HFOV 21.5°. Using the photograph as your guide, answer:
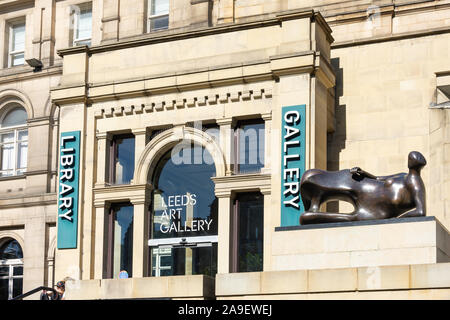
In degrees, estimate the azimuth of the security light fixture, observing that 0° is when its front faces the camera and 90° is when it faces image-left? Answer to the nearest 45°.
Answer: approximately 45°

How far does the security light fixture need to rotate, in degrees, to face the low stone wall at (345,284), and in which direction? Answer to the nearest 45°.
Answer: approximately 45° to its left

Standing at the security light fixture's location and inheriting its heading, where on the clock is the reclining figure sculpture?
The reclining figure sculpture is roughly at 10 o'clock from the security light fixture.

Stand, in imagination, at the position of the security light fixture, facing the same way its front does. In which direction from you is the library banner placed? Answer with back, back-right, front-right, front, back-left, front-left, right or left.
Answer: front-left

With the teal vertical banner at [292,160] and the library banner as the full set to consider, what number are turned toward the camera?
2

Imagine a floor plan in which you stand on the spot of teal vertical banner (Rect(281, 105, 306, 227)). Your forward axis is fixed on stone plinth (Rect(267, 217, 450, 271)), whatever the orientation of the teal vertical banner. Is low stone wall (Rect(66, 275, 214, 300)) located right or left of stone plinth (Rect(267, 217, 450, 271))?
right

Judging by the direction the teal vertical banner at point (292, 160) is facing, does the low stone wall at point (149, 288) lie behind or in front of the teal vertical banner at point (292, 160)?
in front

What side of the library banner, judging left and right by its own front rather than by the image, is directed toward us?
front

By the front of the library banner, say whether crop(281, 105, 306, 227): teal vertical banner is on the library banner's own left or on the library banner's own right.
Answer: on the library banner's own left

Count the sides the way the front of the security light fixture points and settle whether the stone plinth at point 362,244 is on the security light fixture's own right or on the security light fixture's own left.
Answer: on the security light fixture's own left
